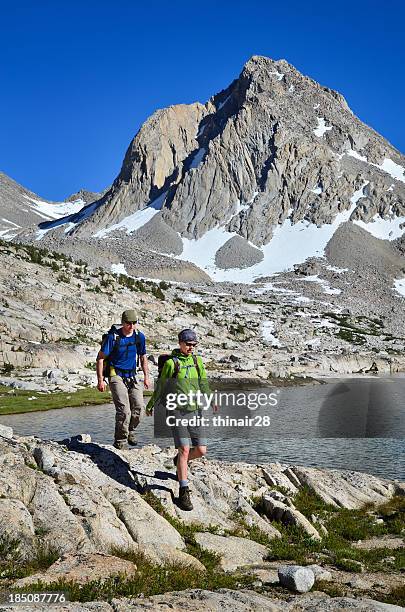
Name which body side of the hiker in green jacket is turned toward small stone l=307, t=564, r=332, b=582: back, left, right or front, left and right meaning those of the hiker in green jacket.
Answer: front

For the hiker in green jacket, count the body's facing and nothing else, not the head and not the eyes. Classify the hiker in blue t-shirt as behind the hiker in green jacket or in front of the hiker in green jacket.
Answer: behind

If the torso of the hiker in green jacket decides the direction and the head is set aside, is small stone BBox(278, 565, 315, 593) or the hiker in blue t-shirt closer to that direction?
the small stone

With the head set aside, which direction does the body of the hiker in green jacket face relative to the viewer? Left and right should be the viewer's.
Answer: facing the viewer and to the right of the viewer

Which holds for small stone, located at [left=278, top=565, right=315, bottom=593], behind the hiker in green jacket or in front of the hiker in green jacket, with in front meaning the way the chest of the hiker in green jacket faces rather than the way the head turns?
in front

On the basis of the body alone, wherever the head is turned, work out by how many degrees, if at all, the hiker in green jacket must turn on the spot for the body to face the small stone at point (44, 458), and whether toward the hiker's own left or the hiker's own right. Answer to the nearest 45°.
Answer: approximately 135° to the hiker's own right

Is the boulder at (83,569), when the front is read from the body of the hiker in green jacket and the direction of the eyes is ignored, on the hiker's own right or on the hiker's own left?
on the hiker's own right

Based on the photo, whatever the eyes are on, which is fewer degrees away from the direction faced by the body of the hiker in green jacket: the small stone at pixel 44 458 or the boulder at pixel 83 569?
the boulder

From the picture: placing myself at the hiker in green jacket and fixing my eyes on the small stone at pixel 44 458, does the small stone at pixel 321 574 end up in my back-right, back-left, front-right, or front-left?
back-left

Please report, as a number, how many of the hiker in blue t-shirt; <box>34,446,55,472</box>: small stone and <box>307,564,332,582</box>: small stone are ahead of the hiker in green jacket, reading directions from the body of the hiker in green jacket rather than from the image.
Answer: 1
